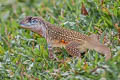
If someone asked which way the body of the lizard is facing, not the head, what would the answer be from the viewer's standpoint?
to the viewer's left
